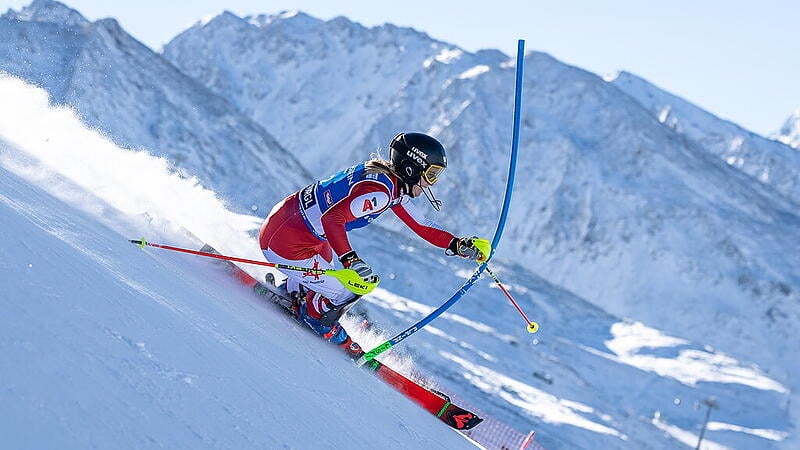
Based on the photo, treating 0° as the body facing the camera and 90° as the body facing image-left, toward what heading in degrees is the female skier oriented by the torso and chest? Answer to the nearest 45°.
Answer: approximately 270°

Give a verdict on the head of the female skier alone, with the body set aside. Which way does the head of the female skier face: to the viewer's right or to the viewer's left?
to the viewer's right
